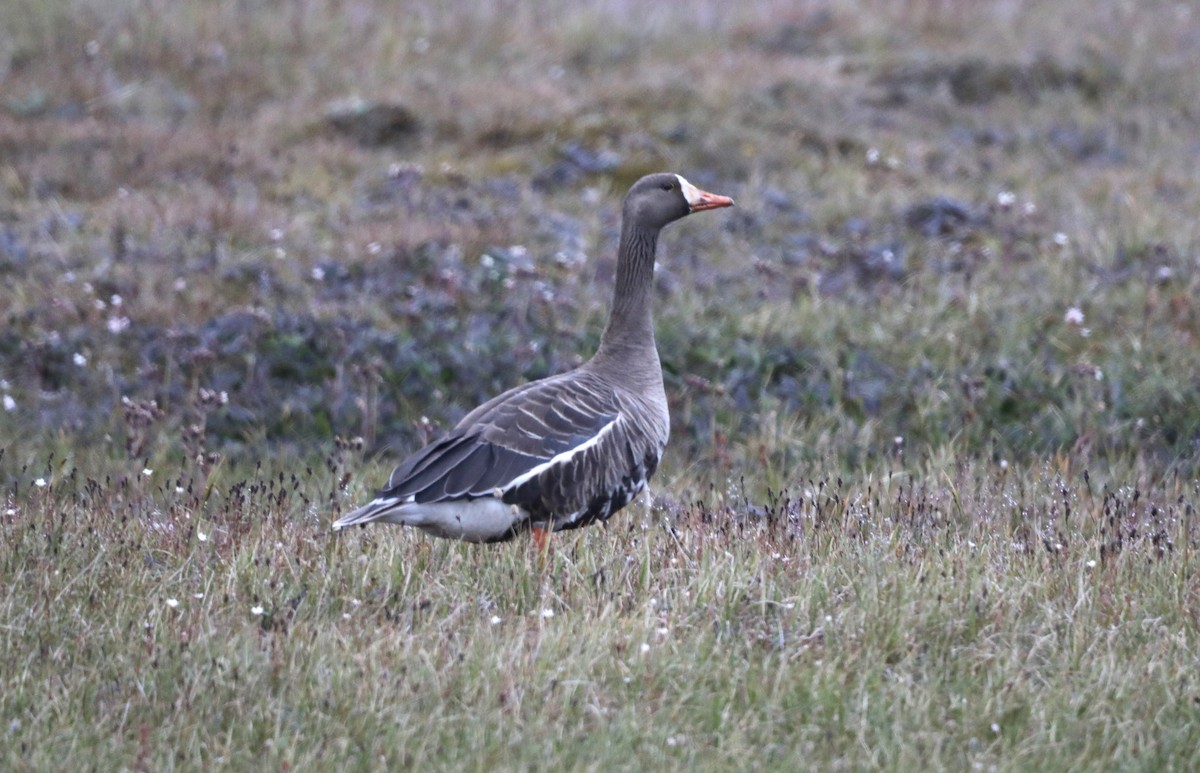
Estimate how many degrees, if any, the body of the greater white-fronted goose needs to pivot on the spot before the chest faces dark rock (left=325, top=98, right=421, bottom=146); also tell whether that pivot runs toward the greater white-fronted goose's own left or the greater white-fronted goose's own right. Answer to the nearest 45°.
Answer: approximately 90° to the greater white-fronted goose's own left

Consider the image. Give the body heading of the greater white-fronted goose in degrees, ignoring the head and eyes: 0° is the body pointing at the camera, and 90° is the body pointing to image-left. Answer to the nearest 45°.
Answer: approximately 270°

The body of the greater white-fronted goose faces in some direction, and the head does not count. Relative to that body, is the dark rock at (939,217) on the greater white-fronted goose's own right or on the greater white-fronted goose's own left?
on the greater white-fronted goose's own left
